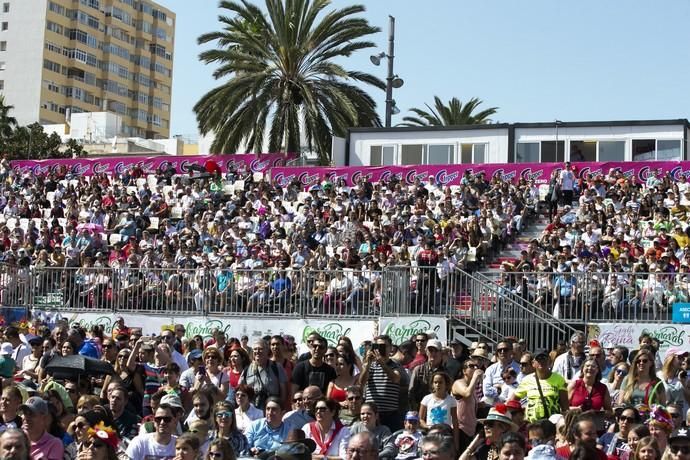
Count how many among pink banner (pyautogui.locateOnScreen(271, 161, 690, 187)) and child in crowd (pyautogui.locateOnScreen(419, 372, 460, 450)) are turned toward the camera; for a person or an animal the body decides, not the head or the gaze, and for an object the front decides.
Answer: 2

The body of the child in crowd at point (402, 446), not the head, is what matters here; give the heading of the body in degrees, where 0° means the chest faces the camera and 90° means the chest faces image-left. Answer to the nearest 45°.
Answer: approximately 45°

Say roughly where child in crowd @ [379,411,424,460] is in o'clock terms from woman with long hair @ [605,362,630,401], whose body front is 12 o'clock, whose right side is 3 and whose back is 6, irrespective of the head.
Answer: The child in crowd is roughly at 1 o'clock from the woman with long hair.

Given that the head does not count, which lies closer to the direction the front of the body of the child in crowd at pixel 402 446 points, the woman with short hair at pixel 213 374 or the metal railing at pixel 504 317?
the woman with short hair

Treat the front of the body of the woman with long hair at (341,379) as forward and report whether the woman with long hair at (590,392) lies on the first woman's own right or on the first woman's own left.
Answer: on the first woman's own left

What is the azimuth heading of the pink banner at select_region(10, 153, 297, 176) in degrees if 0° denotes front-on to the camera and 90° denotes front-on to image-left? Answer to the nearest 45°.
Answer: approximately 0°

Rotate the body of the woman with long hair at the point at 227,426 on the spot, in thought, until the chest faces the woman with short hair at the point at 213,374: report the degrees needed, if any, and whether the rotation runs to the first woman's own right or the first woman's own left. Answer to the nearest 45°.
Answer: approximately 135° to the first woman's own right

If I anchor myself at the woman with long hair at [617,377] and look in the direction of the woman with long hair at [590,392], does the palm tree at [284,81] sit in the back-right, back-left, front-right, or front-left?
back-right

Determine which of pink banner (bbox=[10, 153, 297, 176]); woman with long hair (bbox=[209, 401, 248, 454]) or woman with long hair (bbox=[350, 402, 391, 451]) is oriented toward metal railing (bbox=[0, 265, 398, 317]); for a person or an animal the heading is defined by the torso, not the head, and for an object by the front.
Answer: the pink banner

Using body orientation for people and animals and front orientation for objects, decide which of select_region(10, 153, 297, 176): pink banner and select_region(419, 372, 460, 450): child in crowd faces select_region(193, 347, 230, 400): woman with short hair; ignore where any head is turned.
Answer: the pink banner

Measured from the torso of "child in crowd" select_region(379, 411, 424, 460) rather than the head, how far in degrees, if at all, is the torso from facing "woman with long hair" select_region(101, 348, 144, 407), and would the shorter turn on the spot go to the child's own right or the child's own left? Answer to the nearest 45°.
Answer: approximately 90° to the child's own right

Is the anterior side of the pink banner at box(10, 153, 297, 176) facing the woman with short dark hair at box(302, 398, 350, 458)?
yes
